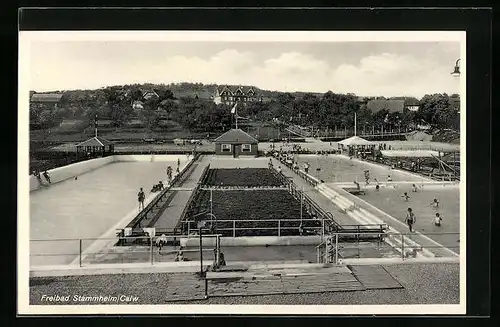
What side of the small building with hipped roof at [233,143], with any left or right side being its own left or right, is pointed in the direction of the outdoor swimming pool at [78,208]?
front

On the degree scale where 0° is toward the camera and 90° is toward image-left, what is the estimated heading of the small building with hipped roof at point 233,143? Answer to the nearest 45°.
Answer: approximately 0°

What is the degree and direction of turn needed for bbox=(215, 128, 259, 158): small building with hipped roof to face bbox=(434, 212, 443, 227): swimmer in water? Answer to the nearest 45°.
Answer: approximately 90° to its left

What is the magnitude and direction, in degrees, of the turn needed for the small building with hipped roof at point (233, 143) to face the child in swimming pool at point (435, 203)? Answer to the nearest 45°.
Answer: approximately 90° to its left
